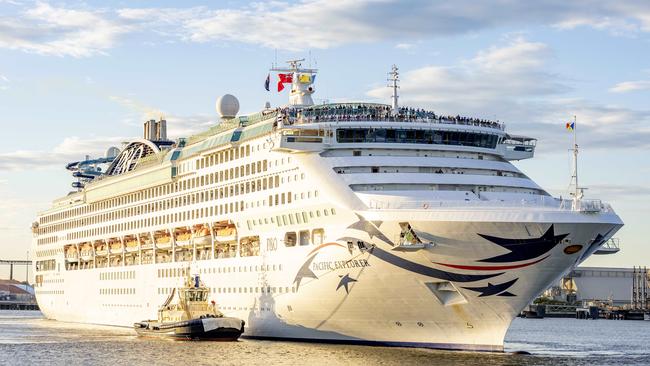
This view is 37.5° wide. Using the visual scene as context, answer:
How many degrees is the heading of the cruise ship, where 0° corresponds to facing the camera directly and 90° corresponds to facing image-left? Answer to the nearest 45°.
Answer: approximately 315°
